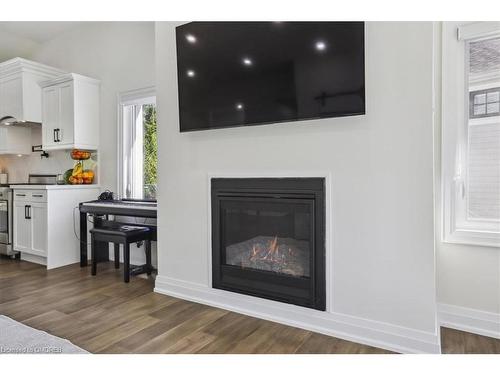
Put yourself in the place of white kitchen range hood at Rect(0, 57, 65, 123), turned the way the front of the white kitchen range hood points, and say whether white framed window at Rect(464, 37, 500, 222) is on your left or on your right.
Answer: on your left

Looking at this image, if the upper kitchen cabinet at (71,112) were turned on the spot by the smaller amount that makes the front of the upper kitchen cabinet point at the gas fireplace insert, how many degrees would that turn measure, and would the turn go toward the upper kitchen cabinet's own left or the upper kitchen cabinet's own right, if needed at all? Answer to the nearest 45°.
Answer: approximately 90° to the upper kitchen cabinet's own left

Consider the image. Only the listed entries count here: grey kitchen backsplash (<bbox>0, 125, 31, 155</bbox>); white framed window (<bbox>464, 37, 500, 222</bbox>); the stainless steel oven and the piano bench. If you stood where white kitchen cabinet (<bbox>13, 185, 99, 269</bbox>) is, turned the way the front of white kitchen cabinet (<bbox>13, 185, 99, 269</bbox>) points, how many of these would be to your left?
2

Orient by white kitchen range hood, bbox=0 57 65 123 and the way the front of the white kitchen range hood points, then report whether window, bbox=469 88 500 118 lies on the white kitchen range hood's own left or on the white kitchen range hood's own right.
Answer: on the white kitchen range hood's own left

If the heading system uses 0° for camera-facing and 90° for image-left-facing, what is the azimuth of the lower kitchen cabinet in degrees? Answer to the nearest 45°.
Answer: approximately 45°

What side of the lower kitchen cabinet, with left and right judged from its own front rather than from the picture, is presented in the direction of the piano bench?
left

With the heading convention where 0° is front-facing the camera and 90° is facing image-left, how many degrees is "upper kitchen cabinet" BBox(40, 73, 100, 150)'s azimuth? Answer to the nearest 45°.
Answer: approximately 45°

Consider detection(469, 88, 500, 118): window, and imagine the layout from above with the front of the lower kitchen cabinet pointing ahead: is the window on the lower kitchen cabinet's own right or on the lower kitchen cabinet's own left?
on the lower kitchen cabinet's own left
